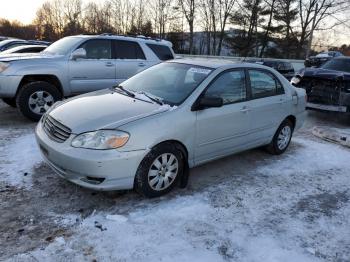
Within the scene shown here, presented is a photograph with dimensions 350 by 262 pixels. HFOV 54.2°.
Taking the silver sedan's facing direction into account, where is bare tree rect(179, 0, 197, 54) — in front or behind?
behind

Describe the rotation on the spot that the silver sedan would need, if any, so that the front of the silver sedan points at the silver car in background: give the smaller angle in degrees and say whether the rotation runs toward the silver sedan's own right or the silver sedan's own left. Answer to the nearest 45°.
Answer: approximately 90° to the silver sedan's own right

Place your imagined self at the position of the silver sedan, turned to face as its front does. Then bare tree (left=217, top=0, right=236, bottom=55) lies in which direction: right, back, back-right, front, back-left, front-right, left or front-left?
back-right

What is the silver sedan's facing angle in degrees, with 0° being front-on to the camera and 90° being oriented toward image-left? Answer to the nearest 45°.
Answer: approximately 45°
